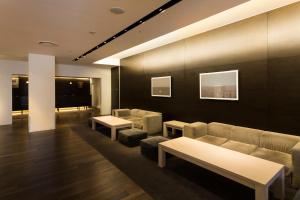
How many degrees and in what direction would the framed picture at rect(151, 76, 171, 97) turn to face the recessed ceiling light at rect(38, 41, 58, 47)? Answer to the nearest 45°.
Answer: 0° — it already faces it

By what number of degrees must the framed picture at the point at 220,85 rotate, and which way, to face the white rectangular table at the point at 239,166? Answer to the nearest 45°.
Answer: approximately 45° to its left

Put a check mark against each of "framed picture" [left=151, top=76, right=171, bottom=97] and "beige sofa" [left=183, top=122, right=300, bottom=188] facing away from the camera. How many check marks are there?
0

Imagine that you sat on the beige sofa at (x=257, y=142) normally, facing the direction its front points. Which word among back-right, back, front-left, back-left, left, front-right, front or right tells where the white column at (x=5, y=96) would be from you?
front-right

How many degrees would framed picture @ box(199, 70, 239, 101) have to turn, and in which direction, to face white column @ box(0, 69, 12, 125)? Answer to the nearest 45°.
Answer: approximately 45° to its right

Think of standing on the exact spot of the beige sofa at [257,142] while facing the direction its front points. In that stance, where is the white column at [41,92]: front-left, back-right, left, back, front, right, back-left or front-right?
front-right

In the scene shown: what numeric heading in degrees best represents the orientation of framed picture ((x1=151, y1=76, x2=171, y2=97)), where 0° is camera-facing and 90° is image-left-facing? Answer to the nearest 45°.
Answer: approximately 45°
